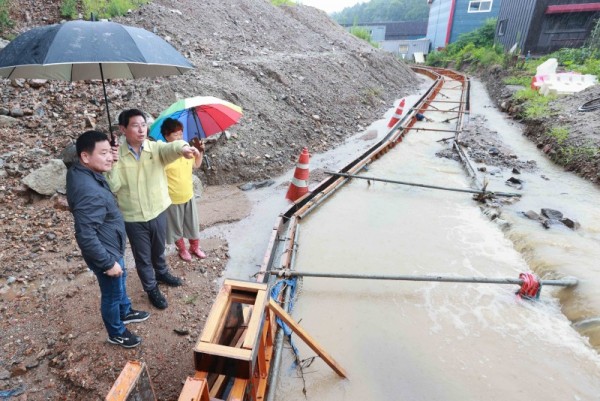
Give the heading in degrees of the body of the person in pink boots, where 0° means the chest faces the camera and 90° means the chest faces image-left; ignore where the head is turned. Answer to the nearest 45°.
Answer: approximately 315°

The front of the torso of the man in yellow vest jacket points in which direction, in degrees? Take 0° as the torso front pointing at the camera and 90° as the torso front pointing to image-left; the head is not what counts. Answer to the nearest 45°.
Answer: approximately 315°

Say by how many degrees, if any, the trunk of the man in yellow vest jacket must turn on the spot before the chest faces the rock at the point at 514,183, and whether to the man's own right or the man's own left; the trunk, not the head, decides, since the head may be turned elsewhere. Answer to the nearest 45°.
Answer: approximately 45° to the man's own left

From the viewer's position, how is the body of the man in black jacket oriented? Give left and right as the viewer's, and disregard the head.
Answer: facing to the right of the viewer

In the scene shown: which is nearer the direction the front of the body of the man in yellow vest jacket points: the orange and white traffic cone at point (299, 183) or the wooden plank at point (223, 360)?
the wooden plank

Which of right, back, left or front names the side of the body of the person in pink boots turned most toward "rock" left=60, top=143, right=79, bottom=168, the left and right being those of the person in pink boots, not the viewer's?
back

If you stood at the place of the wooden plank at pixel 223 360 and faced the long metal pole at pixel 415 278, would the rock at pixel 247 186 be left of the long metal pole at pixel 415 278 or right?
left

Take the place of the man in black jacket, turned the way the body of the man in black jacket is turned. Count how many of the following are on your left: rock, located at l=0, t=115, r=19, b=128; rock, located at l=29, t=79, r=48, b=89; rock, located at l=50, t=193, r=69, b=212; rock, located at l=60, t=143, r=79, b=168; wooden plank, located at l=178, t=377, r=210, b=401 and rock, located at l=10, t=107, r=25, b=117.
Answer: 5

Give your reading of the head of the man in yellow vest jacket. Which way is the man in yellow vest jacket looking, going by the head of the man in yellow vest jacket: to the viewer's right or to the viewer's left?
to the viewer's right

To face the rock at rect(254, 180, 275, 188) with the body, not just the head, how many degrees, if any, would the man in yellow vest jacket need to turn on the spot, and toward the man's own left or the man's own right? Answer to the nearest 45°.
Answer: approximately 90° to the man's own left
